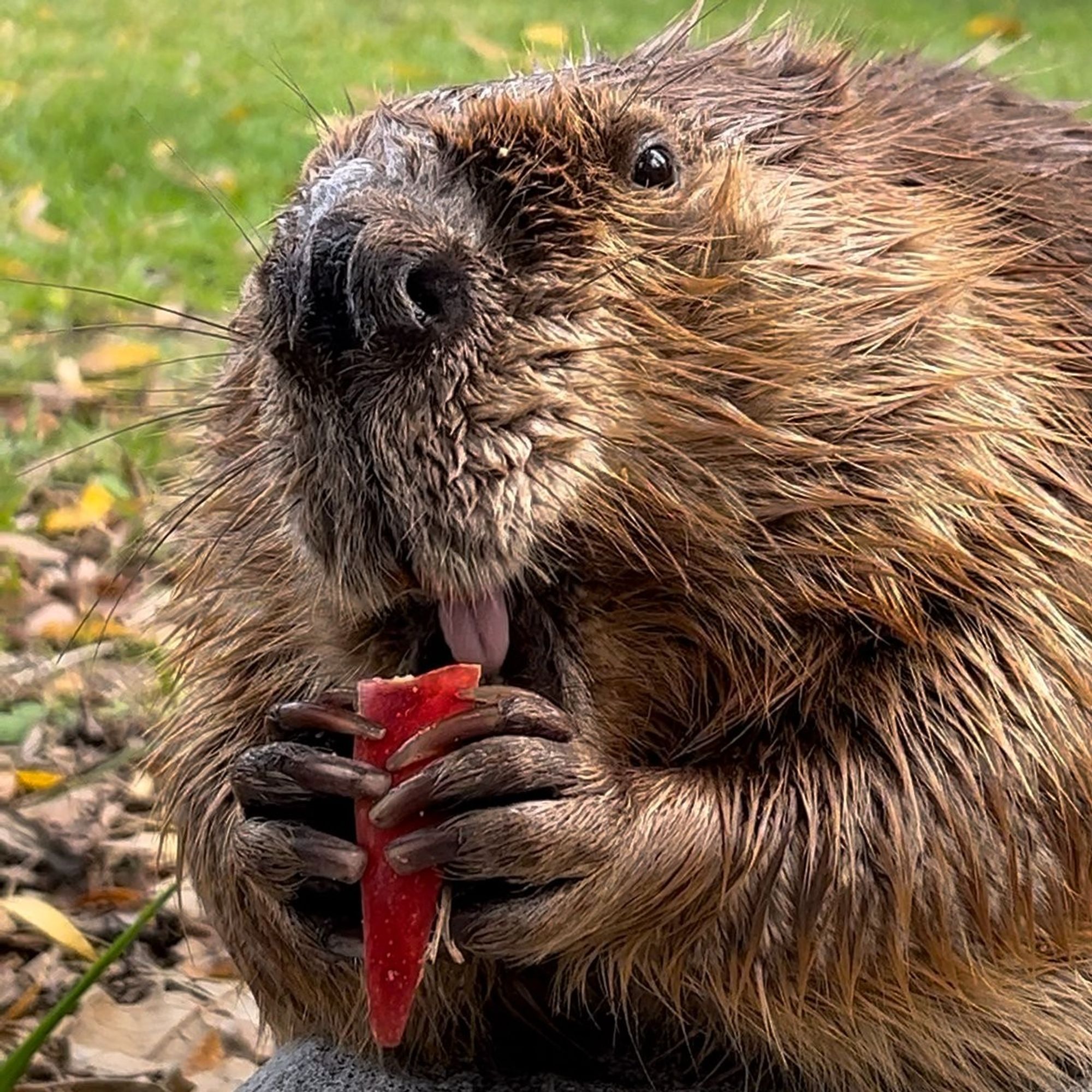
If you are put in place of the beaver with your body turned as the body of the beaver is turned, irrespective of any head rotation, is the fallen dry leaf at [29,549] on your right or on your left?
on your right

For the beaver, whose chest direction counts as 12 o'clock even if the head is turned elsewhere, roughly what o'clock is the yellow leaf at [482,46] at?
The yellow leaf is roughly at 4 o'clock from the beaver.

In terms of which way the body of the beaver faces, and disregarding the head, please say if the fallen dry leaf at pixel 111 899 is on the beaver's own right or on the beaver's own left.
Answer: on the beaver's own right

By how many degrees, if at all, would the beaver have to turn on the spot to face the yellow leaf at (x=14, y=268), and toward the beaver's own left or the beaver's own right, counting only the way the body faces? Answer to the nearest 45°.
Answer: approximately 90° to the beaver's own right

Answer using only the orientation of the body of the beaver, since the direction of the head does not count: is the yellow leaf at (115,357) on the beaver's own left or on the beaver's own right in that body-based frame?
on the beaver's own right

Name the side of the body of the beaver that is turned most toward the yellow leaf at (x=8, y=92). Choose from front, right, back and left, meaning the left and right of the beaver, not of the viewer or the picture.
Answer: right

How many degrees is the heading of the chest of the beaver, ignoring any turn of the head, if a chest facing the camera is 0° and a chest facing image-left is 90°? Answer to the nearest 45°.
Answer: approximately 45°
